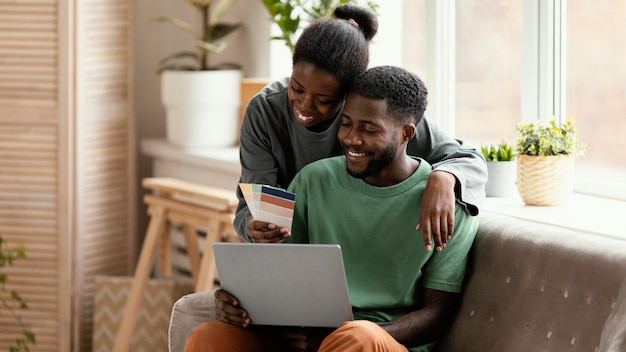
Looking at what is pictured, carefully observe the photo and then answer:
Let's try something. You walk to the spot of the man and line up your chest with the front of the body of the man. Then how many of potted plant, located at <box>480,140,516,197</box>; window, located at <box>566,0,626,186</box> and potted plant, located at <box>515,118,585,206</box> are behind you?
3

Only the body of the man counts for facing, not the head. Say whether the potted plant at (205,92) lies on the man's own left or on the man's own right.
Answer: on the man's own right

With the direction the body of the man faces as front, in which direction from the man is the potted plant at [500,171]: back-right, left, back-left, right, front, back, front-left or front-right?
back

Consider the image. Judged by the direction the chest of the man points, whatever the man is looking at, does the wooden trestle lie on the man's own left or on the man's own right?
on the man's own right

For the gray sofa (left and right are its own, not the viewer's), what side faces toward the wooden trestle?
right

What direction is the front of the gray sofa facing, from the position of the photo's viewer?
facing the viewer and to the left of the viewer

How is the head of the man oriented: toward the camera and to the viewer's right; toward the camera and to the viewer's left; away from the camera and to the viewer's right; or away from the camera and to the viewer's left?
toward the camera and to the viewer's left

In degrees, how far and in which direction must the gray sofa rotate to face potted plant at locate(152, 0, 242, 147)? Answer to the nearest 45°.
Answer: approximately 90° to its right

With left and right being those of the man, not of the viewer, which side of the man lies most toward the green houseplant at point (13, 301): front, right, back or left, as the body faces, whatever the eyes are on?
right
